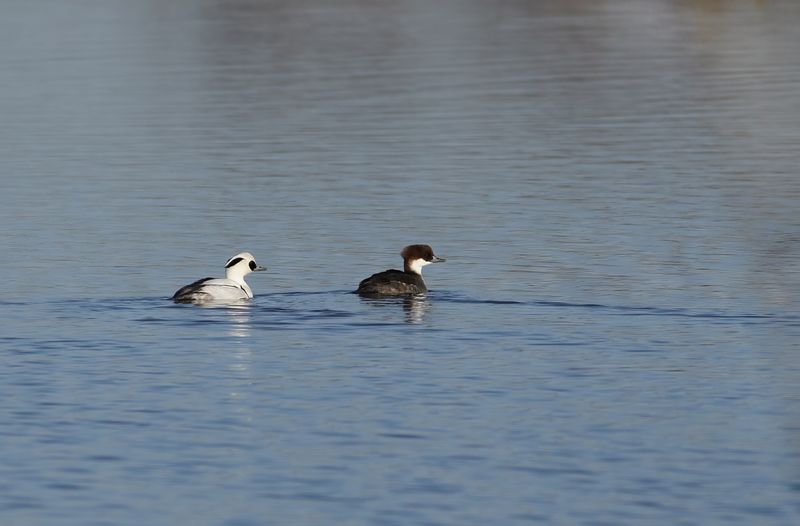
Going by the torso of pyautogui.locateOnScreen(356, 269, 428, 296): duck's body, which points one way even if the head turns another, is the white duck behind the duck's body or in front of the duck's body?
behind

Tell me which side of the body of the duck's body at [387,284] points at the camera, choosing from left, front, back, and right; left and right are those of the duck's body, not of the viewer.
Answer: right

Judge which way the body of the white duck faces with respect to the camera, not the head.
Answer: to the viewer's right

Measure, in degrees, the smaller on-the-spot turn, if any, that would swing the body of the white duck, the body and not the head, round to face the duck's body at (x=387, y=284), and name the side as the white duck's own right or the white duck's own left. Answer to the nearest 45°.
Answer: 0° — it already faces it

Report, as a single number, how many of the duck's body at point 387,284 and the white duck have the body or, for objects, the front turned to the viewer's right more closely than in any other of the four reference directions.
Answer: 2
